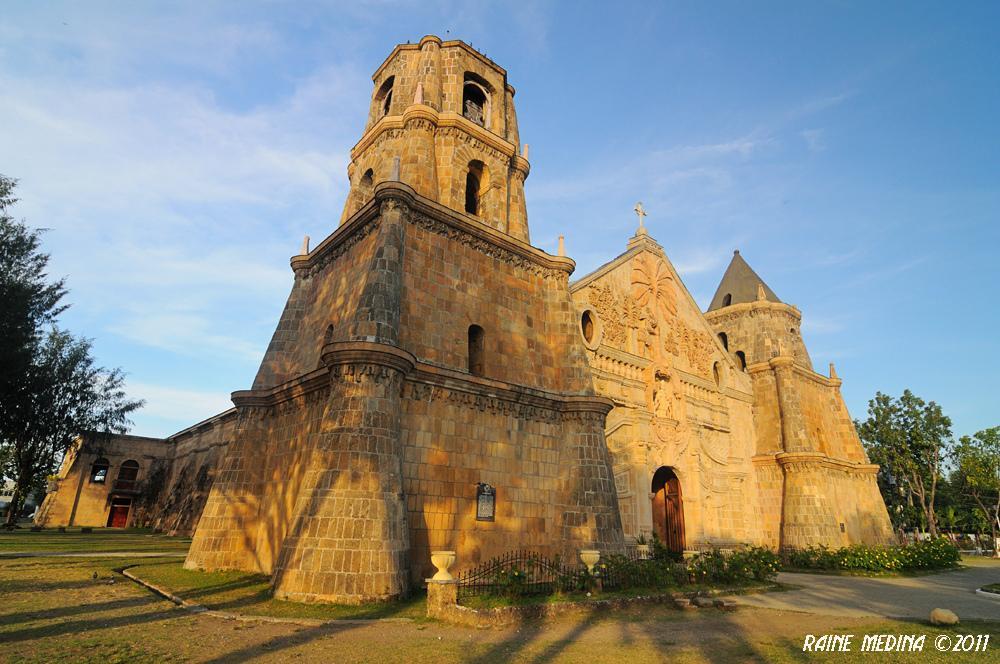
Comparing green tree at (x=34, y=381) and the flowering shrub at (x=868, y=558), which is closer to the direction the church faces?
the flowering shrub

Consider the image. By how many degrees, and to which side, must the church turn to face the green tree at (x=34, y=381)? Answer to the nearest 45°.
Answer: approximately 180°

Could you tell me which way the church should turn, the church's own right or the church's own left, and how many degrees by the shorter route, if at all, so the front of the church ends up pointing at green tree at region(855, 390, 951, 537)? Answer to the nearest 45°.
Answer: approximately 90° to the church's own left

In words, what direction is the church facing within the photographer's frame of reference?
facing the viewer and to the right of the viewer
